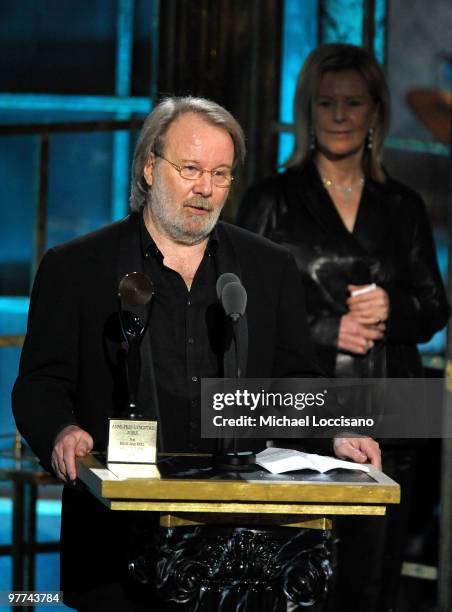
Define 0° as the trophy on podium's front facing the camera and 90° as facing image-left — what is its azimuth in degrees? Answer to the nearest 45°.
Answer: approximately 0°
